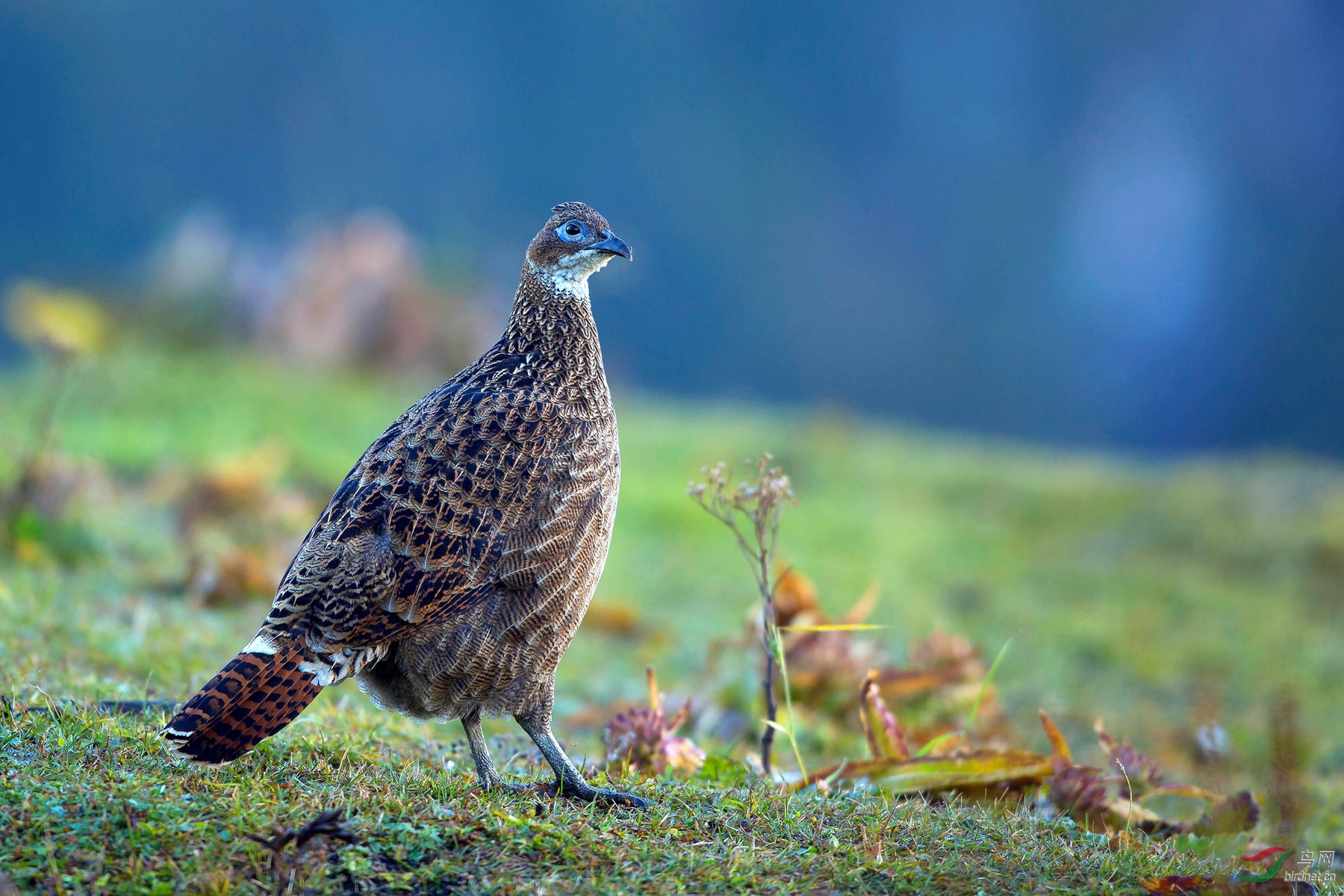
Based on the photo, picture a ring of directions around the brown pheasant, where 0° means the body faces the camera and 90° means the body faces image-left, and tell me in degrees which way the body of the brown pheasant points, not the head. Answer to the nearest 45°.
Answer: approximately 270°
